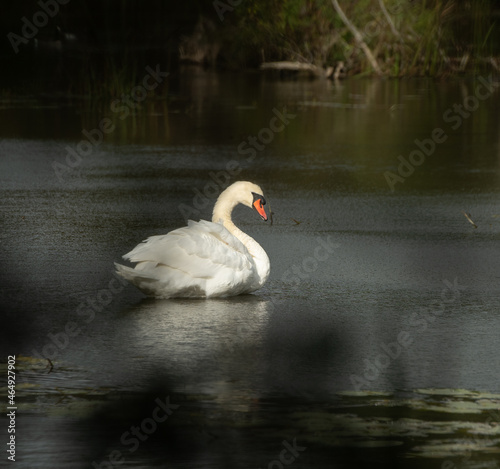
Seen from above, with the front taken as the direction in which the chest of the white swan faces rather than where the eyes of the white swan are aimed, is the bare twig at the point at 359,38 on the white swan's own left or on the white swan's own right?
on the white swan's own left

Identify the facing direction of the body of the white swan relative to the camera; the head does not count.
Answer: to the viewer's right

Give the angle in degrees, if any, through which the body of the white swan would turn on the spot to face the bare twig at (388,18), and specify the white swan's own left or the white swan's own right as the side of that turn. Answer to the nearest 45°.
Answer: approximately 90° to the white swan's own left
